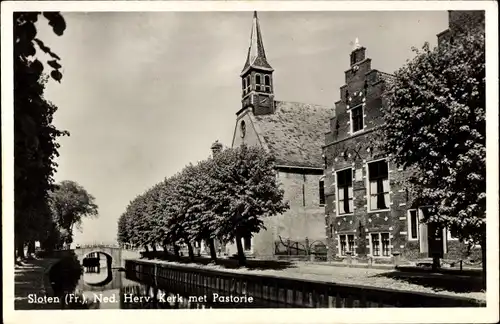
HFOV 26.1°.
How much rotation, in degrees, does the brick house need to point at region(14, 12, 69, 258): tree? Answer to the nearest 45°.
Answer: approximately 45° to its right

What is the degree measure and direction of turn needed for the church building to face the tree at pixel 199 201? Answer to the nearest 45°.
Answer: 0° — it already faces it

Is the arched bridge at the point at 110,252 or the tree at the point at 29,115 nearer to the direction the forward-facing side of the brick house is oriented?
the tree

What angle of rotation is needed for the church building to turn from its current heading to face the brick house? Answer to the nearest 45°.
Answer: approximately 45° to its left

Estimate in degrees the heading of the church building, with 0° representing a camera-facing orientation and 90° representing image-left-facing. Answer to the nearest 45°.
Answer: approximately 45°

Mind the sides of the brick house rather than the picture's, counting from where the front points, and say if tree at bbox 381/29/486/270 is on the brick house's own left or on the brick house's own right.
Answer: on the brick house's own left

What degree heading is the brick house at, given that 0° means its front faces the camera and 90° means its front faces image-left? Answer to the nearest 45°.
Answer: approximately 45°
